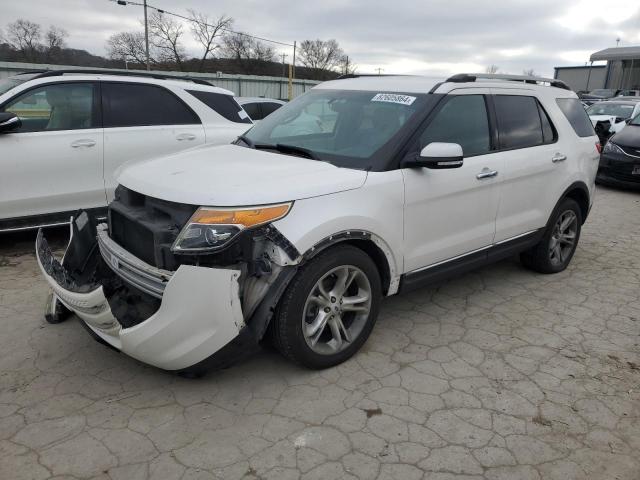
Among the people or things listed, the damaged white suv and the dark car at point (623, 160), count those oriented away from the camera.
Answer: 0

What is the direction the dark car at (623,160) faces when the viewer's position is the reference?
facing the viewer and to the left of the viewer

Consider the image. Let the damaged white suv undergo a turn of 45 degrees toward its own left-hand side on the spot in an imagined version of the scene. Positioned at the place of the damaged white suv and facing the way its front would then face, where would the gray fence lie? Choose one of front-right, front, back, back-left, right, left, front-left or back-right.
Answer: back

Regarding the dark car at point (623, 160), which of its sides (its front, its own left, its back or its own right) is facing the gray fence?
right

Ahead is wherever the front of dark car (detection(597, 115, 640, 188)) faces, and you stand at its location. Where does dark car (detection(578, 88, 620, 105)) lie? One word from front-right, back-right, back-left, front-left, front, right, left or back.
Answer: back-right

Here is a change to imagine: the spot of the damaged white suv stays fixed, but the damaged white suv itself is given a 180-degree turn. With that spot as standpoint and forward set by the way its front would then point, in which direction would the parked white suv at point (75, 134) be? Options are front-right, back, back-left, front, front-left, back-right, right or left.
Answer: left

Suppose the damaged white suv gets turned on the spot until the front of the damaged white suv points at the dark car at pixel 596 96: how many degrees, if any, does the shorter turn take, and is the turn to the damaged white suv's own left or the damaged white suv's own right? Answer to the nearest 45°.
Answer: approximately 180°

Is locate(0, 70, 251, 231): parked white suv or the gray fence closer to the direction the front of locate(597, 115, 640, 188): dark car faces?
the parked white suv

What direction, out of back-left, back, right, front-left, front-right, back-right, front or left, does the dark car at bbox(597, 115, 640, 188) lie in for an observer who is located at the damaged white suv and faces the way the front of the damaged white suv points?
back

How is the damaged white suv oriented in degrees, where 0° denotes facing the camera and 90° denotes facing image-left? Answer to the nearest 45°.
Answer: approximately 45°

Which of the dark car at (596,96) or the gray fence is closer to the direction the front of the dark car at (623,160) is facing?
the gray fence
